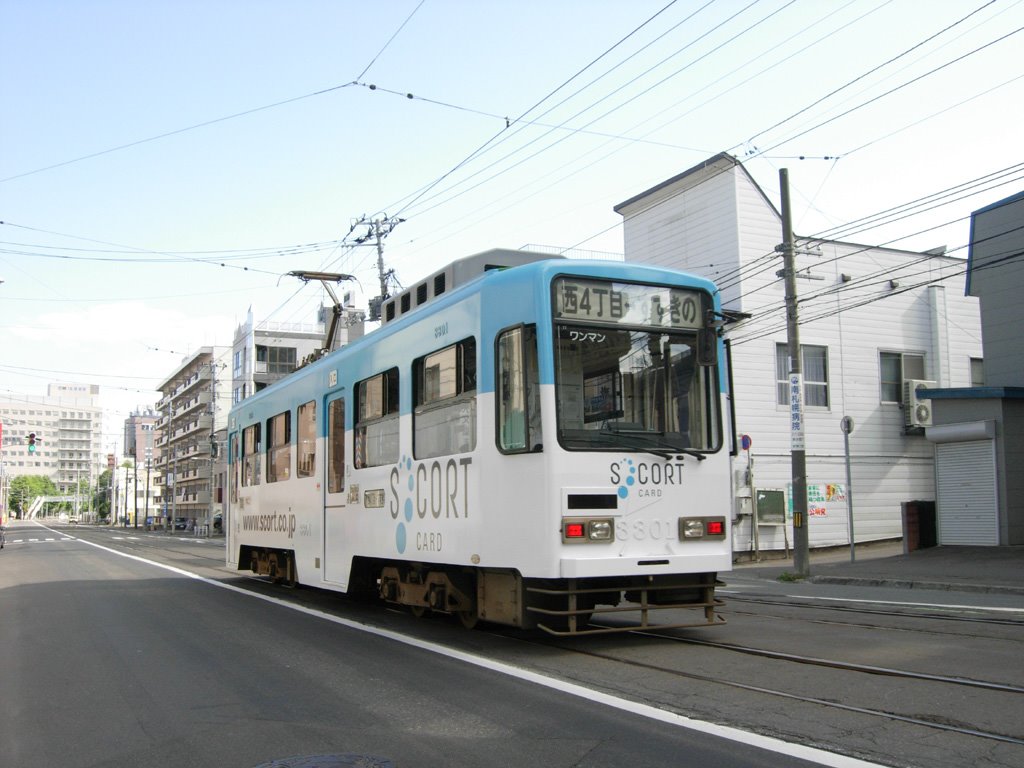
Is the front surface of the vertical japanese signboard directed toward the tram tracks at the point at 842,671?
yes

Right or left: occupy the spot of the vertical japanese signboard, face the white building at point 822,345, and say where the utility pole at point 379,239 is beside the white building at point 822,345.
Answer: left

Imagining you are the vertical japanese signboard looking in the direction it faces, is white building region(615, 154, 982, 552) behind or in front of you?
behind

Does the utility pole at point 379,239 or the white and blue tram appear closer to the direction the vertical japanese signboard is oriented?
the white and blue tram

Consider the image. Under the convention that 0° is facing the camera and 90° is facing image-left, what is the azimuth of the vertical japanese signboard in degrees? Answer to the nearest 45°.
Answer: approximately 0°

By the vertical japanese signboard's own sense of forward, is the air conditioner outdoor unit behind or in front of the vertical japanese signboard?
behind

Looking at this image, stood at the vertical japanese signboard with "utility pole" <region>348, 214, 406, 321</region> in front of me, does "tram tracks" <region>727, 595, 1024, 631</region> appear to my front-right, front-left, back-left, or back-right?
back-left
